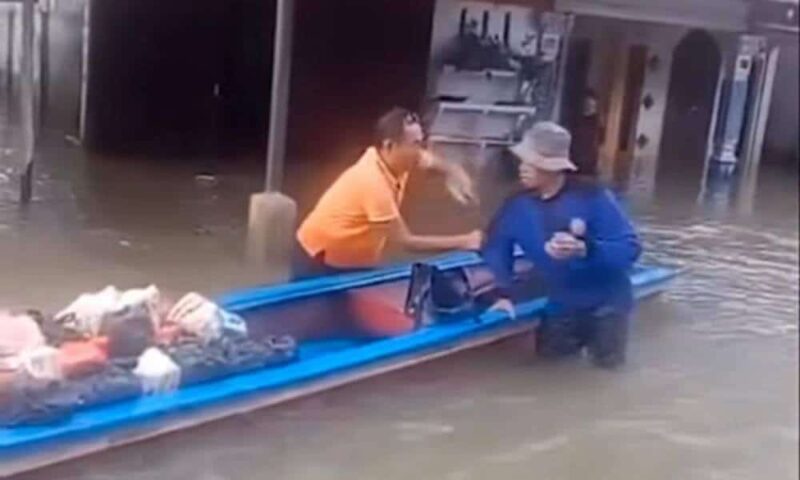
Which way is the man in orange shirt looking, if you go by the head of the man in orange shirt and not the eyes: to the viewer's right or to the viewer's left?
to the viewer's right

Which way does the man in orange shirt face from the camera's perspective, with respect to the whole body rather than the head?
to the viewer's right

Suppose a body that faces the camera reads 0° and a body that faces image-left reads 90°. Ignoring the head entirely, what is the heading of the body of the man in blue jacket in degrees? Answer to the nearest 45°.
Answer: approximately 45°

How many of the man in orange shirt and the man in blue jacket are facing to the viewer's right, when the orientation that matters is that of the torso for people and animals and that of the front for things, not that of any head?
1

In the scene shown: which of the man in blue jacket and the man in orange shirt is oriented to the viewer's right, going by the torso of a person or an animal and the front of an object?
the man in orange shirt
